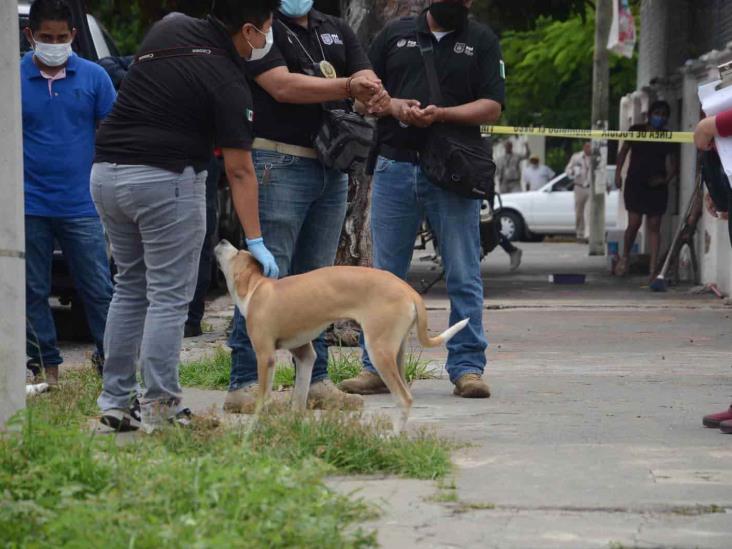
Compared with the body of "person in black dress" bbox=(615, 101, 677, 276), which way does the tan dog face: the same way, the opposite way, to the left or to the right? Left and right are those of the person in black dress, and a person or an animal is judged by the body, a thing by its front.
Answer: to the right

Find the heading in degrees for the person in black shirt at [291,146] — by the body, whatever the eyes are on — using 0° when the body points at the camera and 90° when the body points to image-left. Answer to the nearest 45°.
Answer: approximately 315°

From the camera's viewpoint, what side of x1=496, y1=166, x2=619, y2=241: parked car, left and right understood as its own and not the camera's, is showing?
left

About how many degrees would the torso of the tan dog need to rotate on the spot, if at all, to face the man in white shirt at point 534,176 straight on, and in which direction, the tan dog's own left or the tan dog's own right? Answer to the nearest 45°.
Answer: approximately 90° to the tan dog's own right

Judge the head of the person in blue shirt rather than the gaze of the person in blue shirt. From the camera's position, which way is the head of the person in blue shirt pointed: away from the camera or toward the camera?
toward the camera

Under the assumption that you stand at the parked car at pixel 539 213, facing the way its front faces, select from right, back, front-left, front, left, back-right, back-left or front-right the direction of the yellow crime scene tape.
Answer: left

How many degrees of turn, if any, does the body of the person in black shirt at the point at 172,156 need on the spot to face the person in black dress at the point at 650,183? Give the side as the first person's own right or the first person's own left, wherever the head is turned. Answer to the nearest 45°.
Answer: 0° — they already face them

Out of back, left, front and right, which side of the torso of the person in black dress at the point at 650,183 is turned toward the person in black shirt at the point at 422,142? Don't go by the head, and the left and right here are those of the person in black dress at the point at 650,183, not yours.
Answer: front

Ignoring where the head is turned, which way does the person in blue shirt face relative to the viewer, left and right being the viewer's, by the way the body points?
facing the viewer

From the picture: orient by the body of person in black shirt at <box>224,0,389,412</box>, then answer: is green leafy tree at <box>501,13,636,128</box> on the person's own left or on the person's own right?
on the person's own left

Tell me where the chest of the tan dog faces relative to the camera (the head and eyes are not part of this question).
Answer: to the viewer's left

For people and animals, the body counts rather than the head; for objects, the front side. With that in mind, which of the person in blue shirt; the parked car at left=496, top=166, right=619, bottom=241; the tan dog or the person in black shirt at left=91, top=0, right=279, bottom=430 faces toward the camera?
the person in blue shirt

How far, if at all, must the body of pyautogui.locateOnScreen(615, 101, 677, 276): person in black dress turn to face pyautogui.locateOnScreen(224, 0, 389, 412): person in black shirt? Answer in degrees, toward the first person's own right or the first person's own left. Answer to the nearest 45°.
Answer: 0° — they already face them

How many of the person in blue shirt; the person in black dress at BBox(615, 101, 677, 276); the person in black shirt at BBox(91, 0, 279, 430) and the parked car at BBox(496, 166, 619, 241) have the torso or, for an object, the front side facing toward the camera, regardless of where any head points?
2
